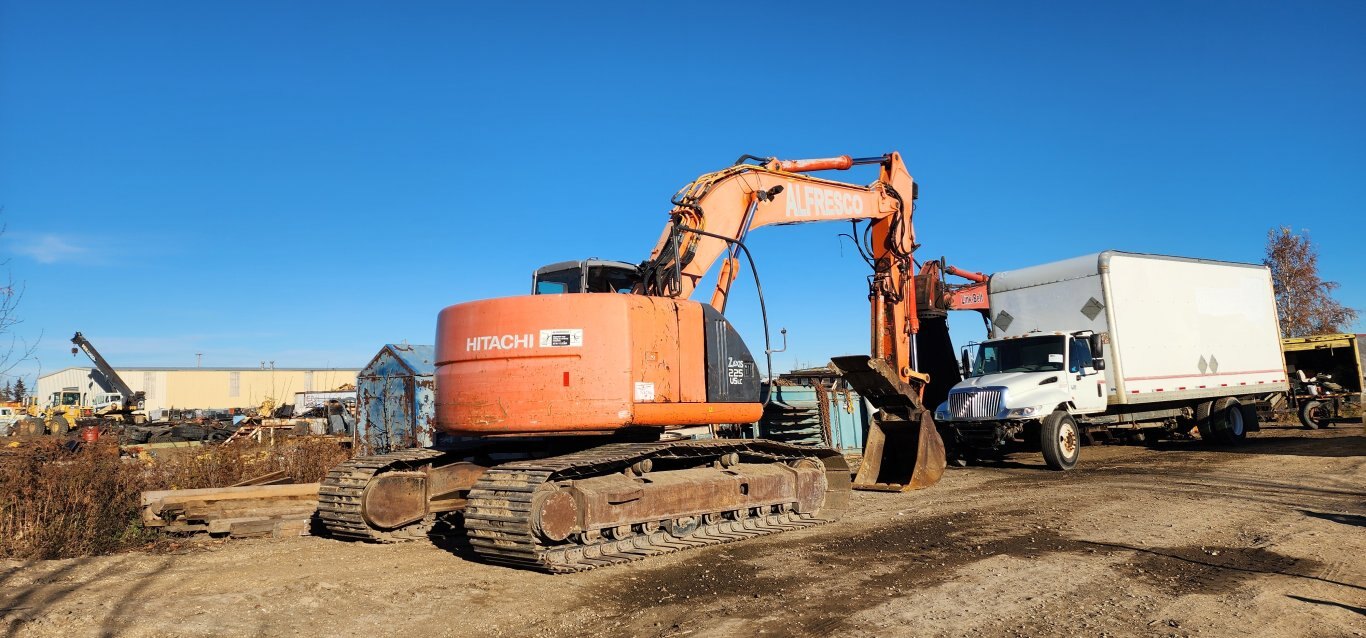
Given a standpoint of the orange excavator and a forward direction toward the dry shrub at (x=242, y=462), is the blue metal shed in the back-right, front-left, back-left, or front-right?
front-right

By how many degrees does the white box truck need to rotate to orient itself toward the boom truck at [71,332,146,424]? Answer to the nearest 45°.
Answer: approximately 45° to its right

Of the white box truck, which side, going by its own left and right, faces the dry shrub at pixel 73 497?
front

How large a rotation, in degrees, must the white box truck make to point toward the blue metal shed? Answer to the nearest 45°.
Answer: approximately 45° to its right

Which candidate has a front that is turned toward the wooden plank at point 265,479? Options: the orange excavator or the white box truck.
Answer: the white box truck

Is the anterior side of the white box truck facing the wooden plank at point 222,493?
yes

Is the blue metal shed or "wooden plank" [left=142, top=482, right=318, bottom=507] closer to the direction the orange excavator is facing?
the blue metal shed

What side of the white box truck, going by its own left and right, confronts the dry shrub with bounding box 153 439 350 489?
front

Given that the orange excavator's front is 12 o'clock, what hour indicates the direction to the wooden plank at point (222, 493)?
The wooden plank is roughly at 8 o'clock from the orange excavator.

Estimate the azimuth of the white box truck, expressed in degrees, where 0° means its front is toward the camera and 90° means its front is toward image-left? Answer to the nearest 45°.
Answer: approximately 45°

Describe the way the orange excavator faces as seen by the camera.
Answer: facing away from the viewer and to the right of the viewer

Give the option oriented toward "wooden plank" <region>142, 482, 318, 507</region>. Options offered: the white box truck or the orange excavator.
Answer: the white box truck

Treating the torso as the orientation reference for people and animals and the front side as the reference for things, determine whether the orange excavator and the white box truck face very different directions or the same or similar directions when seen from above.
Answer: very different directions

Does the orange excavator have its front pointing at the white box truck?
yes

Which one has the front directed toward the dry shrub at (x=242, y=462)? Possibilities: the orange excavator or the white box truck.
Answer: the white box truck
